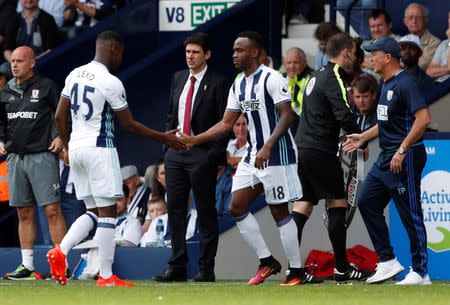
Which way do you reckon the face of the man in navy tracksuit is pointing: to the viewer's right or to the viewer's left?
to the viewer's left

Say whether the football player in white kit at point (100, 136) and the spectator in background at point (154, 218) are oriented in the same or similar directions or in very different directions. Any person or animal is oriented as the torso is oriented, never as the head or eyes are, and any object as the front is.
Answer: very different directions

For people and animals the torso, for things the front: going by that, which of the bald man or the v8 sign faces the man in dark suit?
the v8 sign

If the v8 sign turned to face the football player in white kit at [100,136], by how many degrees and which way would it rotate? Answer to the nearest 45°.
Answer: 0° — it already faces them

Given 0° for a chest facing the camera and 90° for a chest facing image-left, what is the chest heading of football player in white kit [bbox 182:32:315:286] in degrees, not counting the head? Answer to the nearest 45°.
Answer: approximately 45°

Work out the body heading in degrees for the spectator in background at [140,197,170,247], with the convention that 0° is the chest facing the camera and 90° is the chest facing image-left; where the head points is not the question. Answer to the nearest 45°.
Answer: approximately 45°
